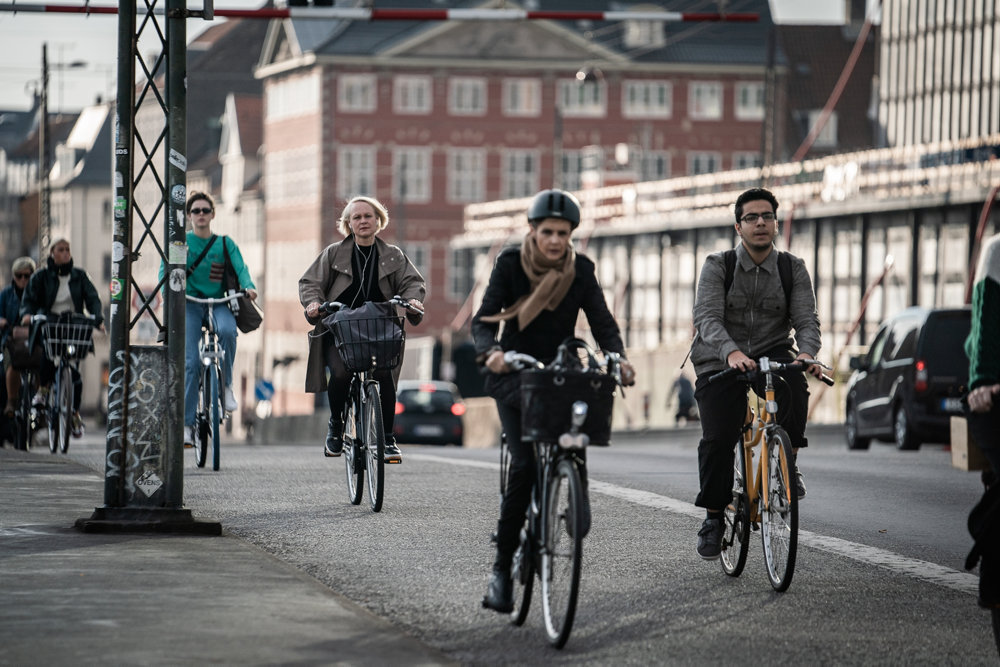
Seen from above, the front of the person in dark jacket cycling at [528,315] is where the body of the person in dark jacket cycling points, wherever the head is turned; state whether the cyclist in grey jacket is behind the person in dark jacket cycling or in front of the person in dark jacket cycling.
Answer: behind

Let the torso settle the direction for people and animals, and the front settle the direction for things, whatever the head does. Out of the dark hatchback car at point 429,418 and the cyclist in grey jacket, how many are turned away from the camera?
1

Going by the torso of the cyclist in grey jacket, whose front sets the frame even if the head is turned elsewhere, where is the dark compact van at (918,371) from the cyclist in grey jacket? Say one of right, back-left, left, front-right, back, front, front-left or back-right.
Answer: back

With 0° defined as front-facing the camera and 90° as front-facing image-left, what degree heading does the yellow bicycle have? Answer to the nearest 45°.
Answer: approximately 0°

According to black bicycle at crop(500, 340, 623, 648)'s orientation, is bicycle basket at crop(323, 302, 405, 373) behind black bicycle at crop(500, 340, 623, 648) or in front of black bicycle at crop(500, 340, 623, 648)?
behind

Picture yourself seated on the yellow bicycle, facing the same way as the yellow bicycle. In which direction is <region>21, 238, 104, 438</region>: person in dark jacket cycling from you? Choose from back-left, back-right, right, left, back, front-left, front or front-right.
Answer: back-right

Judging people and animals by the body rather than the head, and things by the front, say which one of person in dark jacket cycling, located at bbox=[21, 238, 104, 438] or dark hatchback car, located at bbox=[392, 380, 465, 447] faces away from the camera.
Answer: the dark hatchback car
